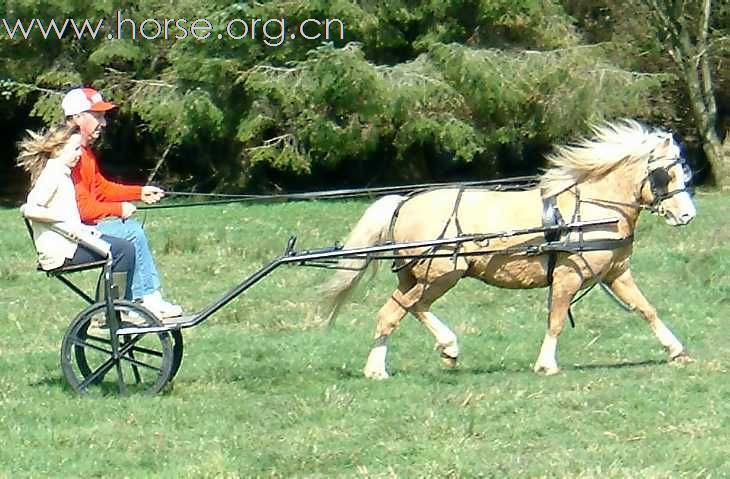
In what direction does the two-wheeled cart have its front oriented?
to the viewer's right

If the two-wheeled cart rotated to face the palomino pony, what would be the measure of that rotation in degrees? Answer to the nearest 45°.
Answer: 0° — it already faces it

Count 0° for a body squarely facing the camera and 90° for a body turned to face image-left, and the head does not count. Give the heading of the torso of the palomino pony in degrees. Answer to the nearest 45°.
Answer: approximately 270°

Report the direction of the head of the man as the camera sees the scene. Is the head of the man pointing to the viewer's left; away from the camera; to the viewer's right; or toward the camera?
to the viewer's right

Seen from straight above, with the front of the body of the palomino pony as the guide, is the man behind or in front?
behind

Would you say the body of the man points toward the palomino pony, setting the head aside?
yes

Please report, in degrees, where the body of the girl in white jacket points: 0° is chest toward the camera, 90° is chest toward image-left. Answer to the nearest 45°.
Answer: approximately 270°

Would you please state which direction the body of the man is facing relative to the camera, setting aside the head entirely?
to the viewer's right
